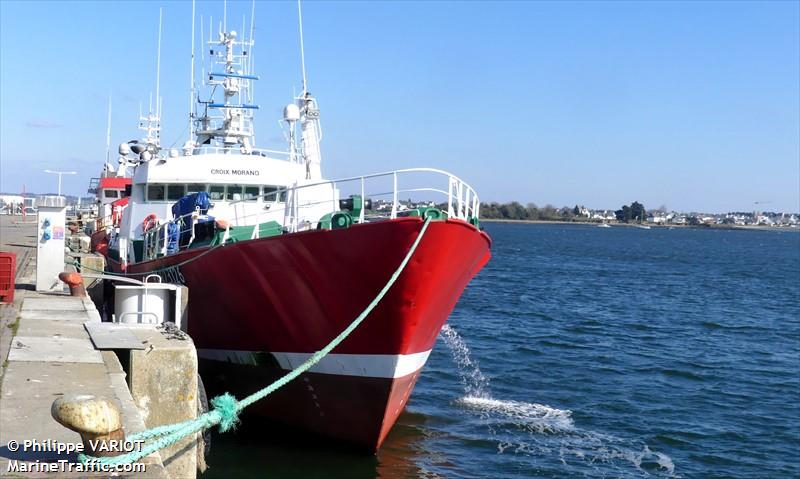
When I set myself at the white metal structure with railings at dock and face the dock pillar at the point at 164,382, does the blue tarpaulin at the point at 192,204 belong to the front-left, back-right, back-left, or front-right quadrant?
back-left

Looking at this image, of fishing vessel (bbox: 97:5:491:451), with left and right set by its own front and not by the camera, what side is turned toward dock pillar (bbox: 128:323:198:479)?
right

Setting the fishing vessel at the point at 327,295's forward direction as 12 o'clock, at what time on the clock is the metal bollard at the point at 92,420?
The metal bollard is roughly at 2 o'clock from the fishing vessel.

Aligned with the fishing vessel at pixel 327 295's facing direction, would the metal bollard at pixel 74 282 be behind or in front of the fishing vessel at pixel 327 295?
behind

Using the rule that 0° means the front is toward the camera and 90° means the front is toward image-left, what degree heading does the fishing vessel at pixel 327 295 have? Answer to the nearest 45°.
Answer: approximately 315°

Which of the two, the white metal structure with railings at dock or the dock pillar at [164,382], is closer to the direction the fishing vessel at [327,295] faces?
the dock pillar
